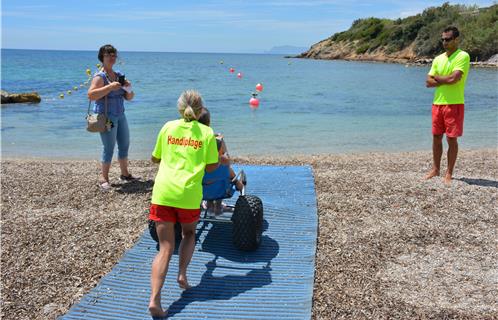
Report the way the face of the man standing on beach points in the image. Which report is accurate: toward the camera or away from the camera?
toward the camera

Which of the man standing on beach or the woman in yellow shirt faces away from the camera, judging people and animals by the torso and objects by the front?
the woman in yellow shirt

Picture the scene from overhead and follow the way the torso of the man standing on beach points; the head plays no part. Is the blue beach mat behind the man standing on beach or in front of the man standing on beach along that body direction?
in front

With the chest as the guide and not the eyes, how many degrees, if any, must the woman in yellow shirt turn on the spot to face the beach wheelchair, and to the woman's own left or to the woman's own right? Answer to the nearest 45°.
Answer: approximately 45° to the woman's own right

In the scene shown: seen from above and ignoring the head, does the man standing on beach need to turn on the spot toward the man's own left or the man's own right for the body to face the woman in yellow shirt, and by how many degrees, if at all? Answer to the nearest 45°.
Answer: approximately 45° to the man's own left

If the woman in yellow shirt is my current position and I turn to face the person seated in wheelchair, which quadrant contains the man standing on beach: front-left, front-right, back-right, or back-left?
front-right

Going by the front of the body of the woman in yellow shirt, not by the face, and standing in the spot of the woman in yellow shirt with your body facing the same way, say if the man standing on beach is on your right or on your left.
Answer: on your right

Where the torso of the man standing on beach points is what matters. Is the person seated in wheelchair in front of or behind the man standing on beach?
in front

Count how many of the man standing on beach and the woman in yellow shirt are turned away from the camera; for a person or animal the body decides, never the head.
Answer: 1

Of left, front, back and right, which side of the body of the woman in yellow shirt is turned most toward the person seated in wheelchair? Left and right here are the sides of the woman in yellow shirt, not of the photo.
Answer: front

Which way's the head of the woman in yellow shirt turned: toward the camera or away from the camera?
away from the camera

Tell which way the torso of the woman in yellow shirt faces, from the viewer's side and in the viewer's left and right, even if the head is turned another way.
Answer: facing away from the viewer
